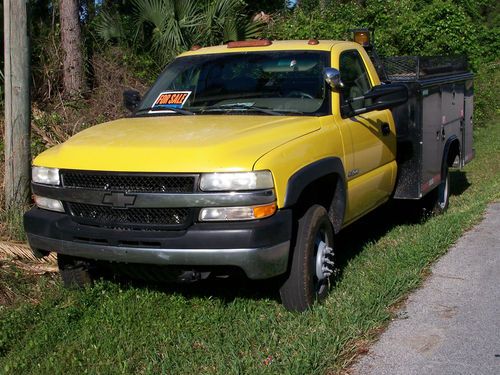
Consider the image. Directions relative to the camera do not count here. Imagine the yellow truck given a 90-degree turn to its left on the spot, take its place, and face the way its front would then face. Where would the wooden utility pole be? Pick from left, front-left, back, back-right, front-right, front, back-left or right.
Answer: back

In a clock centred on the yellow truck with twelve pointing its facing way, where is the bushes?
The bushes is roughly at 5 o'clock from the yellow truck.

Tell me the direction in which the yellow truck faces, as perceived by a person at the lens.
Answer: facing the viewer and to the left of the viewer
